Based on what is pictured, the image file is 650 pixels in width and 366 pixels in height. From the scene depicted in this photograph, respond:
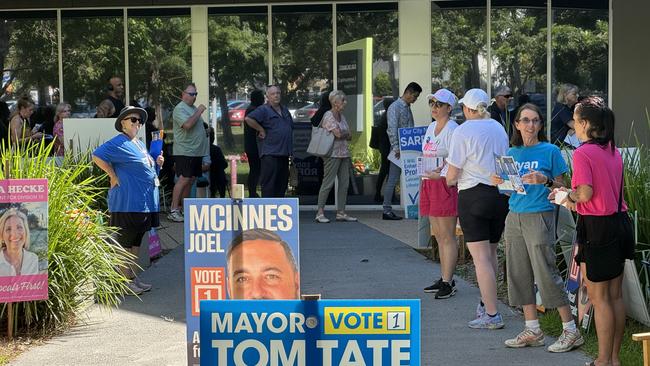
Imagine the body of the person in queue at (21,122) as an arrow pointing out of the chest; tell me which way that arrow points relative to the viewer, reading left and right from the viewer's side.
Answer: facing to the right of the viewer

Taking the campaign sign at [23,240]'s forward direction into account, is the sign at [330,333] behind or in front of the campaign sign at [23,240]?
in front

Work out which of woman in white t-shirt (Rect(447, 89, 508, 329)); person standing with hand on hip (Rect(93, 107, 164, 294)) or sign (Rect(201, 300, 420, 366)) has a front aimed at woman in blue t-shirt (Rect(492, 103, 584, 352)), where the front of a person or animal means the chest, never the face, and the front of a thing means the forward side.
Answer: the person standing with hand on hip

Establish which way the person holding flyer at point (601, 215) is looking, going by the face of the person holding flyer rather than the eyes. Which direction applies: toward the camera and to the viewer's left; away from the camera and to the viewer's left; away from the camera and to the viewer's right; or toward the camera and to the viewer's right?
away from the camera and to the viewer's left

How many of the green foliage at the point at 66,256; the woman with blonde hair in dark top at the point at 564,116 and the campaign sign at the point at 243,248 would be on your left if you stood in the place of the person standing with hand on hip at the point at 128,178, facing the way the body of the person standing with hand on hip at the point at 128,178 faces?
1

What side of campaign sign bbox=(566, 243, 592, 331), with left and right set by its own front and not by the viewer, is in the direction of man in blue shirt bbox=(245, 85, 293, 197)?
right

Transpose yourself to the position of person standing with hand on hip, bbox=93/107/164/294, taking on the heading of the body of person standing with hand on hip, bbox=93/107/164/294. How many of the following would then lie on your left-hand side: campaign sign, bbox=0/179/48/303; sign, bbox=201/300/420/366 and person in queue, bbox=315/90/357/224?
1

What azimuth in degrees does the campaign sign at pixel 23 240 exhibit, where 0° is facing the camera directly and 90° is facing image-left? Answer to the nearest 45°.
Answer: approximately 0°

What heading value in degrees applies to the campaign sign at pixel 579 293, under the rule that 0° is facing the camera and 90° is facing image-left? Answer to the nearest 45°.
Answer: approximately 45°

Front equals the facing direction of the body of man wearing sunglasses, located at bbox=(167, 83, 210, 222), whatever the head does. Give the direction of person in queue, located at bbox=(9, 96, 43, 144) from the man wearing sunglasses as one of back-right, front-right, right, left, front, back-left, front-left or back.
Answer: back-right
